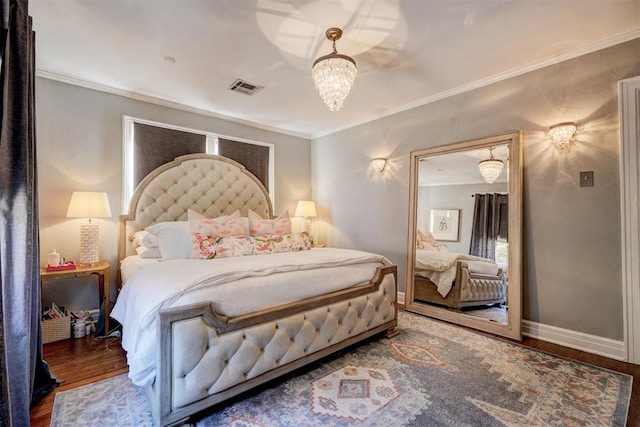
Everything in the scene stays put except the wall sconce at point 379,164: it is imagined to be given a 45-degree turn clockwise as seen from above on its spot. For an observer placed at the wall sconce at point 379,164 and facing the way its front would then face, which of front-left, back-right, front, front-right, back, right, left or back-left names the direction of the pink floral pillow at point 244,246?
front-left

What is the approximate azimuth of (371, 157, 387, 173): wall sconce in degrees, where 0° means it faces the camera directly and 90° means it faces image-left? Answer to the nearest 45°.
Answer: approximately 45°

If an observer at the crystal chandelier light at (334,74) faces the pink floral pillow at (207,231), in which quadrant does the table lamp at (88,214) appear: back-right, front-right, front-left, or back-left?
front-left

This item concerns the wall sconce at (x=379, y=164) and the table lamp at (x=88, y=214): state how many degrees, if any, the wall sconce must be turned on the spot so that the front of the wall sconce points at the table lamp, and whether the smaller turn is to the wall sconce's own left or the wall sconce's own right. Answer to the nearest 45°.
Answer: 0° — it already faces it

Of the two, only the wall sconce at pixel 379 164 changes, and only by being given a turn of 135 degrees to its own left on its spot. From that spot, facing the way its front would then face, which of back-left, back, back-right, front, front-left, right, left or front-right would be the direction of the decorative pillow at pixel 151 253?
back-right

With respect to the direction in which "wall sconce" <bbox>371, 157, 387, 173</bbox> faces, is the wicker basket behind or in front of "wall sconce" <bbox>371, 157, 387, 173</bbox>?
in front

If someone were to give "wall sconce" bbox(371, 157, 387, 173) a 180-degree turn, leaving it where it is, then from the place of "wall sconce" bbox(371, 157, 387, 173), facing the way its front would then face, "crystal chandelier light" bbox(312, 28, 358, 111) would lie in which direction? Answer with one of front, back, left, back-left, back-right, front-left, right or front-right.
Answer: back-right

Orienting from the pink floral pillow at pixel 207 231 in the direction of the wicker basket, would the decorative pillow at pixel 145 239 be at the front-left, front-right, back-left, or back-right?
front-right

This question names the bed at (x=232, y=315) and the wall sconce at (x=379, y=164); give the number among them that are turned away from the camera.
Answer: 0

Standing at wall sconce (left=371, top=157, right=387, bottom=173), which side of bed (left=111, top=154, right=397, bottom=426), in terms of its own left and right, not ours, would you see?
left

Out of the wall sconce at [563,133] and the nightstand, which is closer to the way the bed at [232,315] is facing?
the wall sconce

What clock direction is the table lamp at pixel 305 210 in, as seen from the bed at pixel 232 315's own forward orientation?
The table lamp is roughly at 8 o'clock from the bed.

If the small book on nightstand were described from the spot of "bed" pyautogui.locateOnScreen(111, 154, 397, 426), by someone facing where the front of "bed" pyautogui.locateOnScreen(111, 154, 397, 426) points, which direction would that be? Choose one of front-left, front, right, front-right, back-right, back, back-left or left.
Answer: back

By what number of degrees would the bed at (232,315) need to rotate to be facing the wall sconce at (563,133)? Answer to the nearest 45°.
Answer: approximately 45° to its left

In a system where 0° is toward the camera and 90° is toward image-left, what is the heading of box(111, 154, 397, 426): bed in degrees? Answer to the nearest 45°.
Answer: approximately 315°

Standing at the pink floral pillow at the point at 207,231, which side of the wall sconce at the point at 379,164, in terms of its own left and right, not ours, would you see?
front

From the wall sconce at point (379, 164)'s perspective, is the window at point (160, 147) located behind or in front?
in front

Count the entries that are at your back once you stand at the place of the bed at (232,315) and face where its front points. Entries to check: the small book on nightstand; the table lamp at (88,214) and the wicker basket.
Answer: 3

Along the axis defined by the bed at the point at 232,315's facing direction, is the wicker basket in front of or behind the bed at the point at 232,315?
behind

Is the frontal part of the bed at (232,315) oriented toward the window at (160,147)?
no

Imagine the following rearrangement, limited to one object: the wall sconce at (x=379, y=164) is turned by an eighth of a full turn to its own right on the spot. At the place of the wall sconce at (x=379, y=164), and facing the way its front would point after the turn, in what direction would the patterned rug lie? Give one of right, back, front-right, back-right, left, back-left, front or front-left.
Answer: left

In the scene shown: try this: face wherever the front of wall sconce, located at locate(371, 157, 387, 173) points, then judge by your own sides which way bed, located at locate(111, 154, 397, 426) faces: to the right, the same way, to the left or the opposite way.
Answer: to the left
